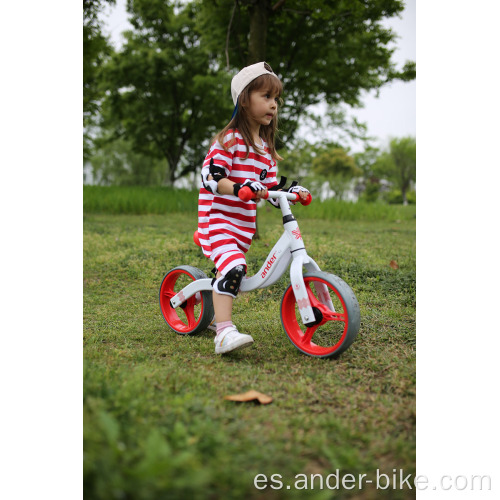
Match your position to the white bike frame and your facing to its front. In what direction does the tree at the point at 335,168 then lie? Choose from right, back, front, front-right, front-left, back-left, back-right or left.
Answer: back-left

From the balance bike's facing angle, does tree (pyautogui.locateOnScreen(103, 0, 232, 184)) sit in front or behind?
behind

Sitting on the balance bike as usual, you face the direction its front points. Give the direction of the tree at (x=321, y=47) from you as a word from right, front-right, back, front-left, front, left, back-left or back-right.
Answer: back-left

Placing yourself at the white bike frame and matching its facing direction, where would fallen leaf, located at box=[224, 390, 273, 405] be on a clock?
The fallen leaf is roughly at 2 o'clock from the white bike frame.

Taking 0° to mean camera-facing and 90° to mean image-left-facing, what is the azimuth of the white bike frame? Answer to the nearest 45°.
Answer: approximately 315°

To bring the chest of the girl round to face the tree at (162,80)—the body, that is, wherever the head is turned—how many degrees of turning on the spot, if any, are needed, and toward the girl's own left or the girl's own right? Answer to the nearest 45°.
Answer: approximately 135° to the girl's own left

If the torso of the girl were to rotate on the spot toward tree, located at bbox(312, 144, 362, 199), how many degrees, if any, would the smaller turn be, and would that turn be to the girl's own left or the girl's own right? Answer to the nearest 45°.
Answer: approximately 135° to the girl's own left

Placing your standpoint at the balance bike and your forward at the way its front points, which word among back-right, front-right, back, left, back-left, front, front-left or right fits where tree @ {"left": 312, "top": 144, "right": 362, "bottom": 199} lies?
back-left

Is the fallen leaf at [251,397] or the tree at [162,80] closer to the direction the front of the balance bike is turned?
the fallen leaf
